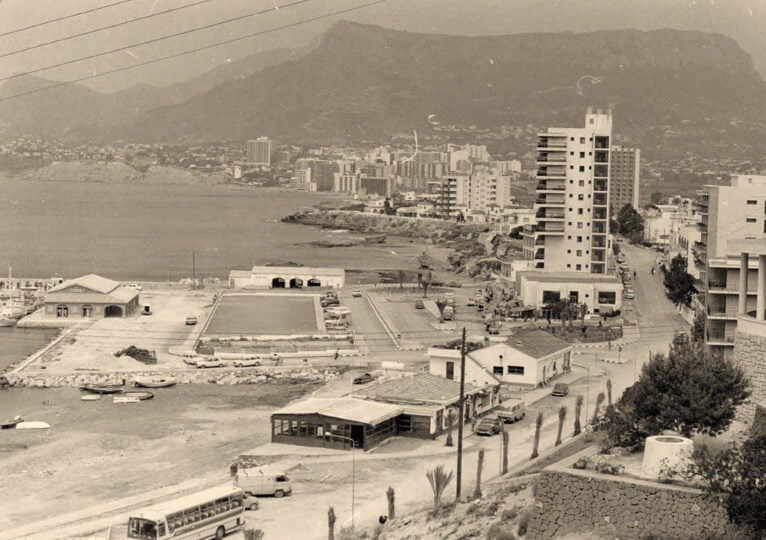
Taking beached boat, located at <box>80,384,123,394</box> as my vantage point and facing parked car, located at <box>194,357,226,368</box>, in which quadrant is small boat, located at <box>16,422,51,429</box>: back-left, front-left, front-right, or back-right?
back-right

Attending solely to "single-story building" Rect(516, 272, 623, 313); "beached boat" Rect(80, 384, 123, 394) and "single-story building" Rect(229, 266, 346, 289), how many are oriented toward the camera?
2

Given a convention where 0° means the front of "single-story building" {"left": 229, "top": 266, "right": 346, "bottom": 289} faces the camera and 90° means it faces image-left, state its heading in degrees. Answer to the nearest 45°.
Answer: approximately 0°

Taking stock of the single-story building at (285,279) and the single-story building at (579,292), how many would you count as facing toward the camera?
2

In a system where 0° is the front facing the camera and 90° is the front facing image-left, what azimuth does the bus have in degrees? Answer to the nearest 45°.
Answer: approximately 45°

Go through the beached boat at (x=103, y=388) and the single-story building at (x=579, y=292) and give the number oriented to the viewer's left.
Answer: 1

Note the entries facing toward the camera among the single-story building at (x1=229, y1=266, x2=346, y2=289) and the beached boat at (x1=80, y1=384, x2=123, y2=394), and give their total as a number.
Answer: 1

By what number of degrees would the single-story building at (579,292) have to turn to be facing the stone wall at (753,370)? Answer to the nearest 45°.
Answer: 0° — it already faces it

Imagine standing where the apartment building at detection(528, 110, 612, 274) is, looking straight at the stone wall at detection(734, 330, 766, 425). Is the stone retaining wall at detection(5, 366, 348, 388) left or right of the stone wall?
right

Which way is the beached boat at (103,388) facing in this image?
to the viewer's left

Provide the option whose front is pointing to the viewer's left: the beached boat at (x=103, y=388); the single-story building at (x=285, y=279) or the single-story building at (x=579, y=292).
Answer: the beached boat
